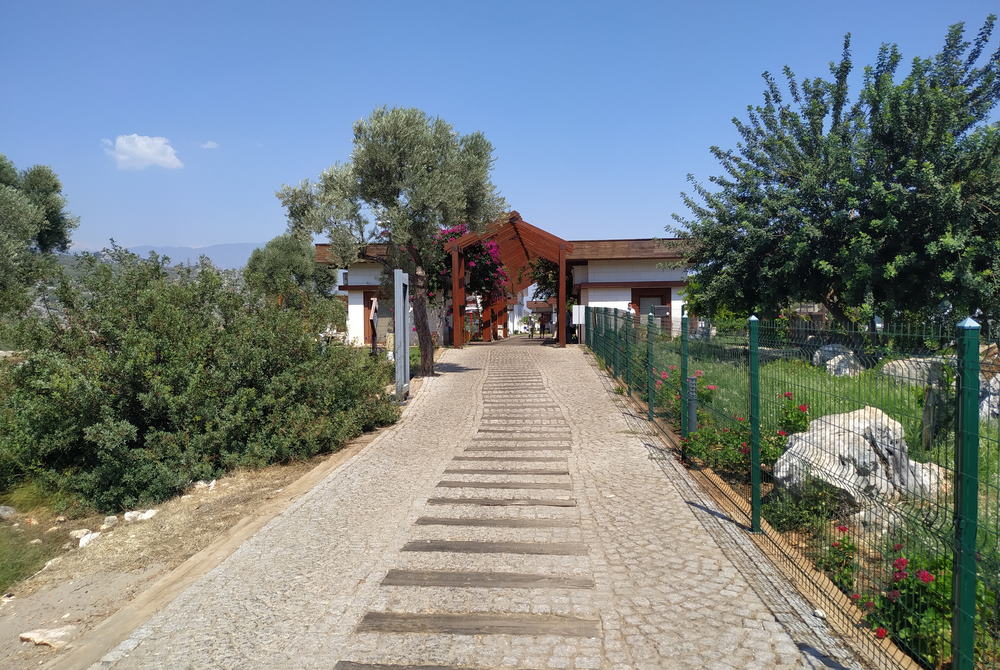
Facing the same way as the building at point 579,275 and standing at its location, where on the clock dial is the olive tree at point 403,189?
The olive tree is roughly at 1 o'clock from the building.

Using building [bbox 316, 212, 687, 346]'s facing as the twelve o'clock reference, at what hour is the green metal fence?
The green metal fence is roughly at 12 o'clock from the building.

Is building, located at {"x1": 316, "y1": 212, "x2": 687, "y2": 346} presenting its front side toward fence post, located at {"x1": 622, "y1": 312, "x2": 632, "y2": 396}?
yes

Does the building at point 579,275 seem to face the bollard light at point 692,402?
yes

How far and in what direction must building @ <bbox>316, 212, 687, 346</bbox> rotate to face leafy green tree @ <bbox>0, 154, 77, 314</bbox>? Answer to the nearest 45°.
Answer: approximately 90° to its right

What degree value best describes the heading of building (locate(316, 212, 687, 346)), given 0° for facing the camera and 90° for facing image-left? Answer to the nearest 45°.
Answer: approximately 0°
